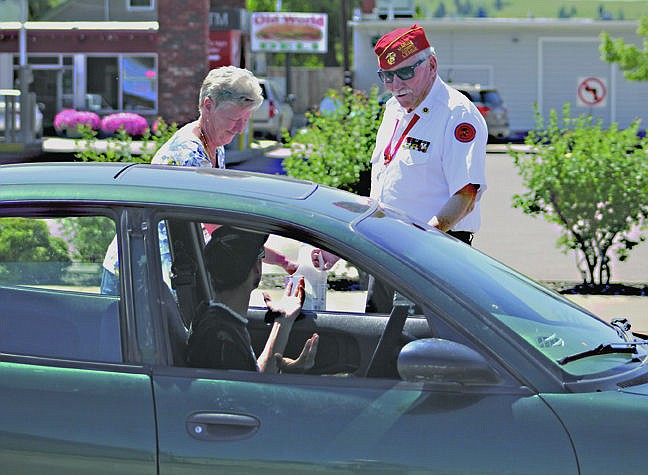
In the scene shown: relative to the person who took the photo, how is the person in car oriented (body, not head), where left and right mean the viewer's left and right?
facing away from the viewer and to the right of the viewer

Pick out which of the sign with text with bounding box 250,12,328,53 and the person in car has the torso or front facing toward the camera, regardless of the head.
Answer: the sign with text

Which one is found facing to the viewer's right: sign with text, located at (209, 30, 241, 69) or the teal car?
the teal car

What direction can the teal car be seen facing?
to the viewer's right

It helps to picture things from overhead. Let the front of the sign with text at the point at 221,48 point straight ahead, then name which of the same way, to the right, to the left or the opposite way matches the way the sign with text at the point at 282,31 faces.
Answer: the same way

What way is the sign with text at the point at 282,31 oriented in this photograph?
toward the camera

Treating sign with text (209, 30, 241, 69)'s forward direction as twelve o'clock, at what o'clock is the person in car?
The person in car is roughly at 12 o'clock from the sign with text.

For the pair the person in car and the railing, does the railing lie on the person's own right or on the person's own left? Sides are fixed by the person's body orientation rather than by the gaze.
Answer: on the person's own left

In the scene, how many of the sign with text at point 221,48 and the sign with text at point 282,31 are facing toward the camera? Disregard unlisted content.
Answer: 2

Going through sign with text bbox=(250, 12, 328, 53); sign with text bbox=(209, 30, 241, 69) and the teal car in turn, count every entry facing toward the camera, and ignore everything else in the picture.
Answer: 2

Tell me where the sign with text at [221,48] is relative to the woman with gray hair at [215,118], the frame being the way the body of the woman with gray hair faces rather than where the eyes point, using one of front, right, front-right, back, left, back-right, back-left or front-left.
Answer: back-left

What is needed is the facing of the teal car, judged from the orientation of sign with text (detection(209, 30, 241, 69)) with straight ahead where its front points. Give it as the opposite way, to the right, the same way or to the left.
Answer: to the left
